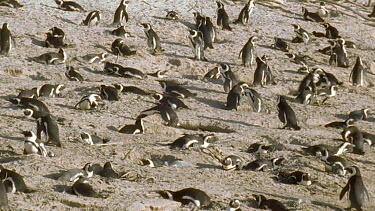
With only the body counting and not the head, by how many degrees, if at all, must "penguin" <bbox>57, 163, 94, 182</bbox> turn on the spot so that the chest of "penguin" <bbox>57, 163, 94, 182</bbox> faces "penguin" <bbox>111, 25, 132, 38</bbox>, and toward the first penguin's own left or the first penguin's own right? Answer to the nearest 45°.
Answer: approximately 90° to the first penguin's own left

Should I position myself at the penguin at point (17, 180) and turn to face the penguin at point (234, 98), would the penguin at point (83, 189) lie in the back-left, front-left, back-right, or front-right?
front-right

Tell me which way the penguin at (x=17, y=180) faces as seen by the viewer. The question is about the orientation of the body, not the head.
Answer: to the viewer's left

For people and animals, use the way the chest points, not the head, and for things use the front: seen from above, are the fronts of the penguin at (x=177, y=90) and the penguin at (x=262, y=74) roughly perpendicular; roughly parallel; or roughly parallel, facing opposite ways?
roughly perpendicular

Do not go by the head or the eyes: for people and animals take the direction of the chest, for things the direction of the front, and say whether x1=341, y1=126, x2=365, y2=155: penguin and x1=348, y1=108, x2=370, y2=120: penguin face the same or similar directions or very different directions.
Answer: very different directions

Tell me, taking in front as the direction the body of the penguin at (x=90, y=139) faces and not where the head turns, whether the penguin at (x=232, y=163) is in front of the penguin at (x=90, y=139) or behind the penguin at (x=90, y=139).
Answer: behind

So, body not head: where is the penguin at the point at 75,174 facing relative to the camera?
to the viewer's right
